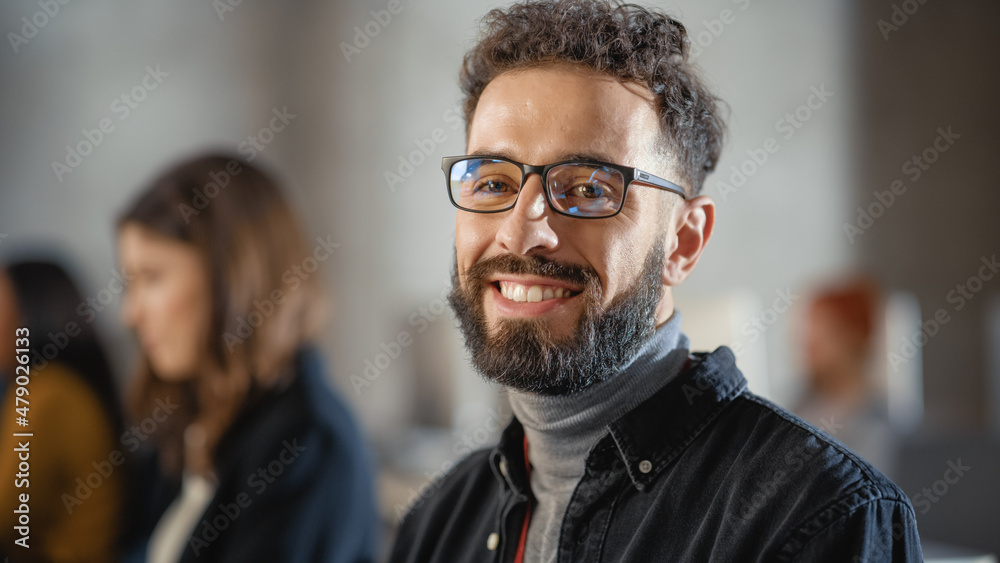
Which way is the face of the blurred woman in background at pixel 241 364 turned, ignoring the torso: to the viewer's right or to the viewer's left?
to the viewer's left

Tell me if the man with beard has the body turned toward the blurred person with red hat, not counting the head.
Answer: no

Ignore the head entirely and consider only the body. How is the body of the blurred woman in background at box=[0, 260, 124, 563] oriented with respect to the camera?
to the viewer's left

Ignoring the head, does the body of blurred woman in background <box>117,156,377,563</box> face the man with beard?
no

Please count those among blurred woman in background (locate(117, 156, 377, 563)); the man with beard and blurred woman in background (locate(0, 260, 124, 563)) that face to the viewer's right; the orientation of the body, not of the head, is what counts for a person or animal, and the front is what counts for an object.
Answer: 0

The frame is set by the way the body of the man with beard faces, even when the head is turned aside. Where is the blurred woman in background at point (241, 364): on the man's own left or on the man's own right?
on the man's own right

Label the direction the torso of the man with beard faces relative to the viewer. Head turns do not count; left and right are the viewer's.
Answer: facing the viewer and to the left of the viewer

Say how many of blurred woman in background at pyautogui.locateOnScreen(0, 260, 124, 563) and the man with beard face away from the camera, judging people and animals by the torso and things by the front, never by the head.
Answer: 0
